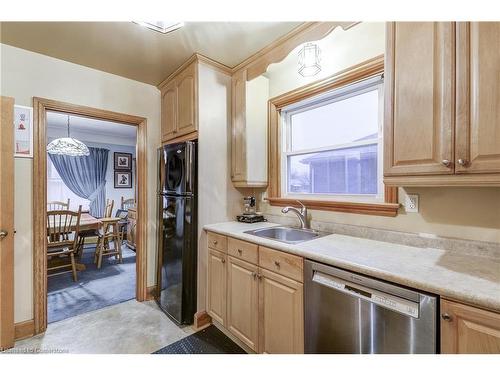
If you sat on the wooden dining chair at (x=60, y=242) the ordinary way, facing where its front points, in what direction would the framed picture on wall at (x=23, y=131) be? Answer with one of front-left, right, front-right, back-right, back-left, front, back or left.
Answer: back

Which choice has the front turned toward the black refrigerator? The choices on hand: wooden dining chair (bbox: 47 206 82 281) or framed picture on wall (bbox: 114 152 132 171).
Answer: the framed picture on wall

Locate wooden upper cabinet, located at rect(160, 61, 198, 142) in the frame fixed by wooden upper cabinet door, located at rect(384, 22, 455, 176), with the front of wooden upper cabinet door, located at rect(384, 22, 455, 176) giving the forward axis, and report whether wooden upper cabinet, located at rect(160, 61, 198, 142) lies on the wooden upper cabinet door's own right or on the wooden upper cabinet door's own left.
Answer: on the wooden upper cabinet door's own right

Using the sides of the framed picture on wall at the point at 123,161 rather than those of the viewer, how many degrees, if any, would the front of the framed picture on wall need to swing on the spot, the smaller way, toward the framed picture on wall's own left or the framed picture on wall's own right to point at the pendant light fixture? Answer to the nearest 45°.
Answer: approximately 45° to the framed picture on wall's own right

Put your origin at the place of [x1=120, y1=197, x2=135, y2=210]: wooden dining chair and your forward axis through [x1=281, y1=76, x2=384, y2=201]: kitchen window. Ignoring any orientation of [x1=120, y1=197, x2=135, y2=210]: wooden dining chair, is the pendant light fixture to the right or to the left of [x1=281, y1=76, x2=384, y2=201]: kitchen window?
right

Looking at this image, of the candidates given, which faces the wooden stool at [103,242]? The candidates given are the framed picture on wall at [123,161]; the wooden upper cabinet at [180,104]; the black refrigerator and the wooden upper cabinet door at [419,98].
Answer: the framed picture on wall

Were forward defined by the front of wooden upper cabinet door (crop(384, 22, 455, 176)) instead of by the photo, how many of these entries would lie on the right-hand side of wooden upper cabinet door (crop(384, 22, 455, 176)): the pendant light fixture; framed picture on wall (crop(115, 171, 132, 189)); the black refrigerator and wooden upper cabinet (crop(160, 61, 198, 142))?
4

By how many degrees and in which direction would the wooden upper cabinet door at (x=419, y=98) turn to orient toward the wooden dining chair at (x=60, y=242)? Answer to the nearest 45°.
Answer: approximately 90° to its right

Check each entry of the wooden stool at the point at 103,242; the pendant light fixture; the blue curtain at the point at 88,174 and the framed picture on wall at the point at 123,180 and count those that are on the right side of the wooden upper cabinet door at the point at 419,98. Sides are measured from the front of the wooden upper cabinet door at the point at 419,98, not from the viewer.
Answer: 4

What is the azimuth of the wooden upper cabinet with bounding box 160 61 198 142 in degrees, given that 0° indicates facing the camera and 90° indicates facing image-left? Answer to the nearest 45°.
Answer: approximately 45°

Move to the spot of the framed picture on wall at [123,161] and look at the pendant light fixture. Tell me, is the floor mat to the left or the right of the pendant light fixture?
left
